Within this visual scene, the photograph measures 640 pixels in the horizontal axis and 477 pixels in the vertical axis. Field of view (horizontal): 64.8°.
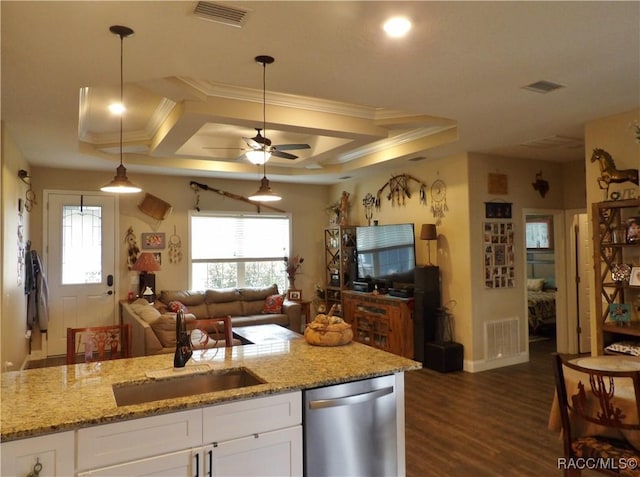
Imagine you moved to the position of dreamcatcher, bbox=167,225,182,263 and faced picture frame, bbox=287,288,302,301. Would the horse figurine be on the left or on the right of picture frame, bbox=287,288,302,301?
right

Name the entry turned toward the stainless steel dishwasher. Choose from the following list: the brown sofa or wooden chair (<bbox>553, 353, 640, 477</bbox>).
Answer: the brown sofa

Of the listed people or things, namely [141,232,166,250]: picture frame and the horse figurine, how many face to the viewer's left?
1

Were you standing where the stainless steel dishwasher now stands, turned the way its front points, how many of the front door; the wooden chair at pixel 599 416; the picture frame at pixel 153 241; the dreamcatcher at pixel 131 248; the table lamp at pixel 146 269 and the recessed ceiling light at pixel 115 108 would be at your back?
5

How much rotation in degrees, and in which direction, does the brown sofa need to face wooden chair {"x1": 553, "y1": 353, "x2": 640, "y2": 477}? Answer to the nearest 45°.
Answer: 0° — it already faces it

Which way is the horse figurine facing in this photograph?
to the viewer's left

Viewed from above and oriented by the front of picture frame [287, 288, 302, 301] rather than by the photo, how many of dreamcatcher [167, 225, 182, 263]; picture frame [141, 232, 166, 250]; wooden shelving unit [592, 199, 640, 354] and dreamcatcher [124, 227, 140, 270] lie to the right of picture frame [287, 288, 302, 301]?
3

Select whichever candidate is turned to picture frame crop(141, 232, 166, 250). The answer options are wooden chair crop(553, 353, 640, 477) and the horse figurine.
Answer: the horse figurine

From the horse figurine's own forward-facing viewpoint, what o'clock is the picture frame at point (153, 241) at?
The picture frame is roughly at 12 o'clock from the horse figurine.

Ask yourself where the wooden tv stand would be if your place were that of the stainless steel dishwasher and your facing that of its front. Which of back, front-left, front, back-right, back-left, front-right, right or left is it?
back-left

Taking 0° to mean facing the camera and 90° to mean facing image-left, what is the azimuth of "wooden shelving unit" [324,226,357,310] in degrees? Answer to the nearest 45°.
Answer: approximately 45°

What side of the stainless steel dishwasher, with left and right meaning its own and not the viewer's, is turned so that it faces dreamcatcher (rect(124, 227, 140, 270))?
back

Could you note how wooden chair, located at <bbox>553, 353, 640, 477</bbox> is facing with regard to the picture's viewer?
facing away from the viewer and to the right of the viewer
